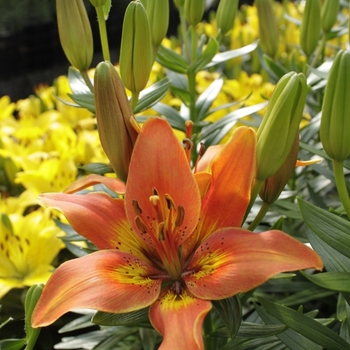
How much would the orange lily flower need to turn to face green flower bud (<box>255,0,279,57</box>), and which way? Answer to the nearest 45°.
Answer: approximately 180°

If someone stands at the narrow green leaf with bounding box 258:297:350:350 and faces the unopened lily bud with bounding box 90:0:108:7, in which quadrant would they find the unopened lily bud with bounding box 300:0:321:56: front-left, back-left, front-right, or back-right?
front-right

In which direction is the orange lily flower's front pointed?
toward the camera

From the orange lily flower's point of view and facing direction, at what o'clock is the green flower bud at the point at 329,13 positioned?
The green flower bud is roughly at 7 o'clock from the orange lily flower.
